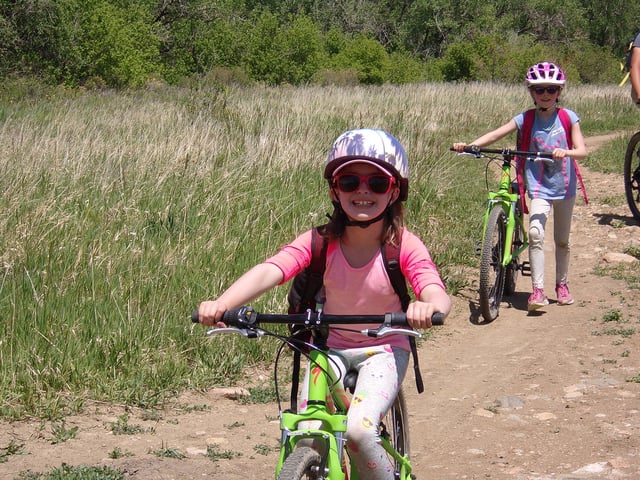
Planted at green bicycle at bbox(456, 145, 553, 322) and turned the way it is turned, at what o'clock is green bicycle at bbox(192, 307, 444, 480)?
green bicycle at bbox(192, 307, 444, 480) is roughly at 12 o'clock from green bicycle at bbox(456, 145, 553, 322).

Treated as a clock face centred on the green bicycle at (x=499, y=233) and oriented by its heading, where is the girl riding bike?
The girl riding bike is roughly at 12 o'clock from the green bicycle.

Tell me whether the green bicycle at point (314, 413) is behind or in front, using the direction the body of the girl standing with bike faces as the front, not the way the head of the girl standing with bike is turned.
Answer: in front

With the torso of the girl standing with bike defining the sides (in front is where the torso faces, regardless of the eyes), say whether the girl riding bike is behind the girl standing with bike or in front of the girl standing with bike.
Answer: in front
